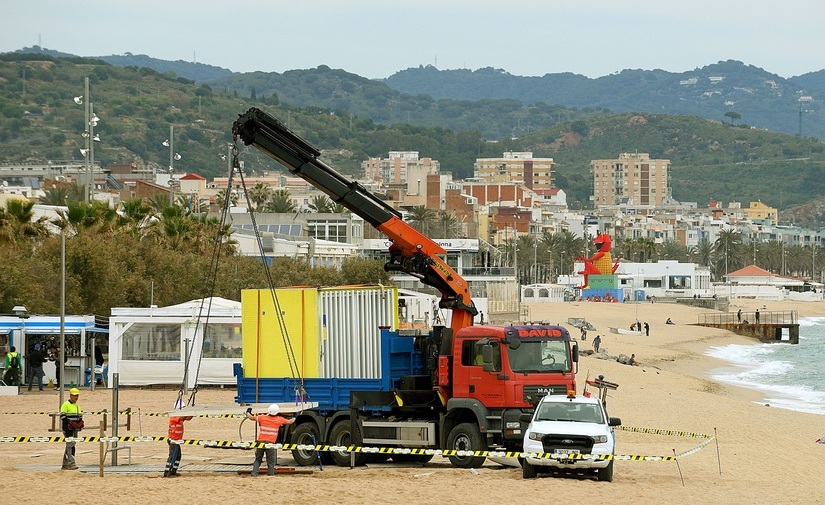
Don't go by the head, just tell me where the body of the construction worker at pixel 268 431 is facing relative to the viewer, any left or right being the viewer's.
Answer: facing away from the viewer

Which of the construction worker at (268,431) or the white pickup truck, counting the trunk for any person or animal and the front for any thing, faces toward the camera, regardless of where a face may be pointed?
the white pickup truck

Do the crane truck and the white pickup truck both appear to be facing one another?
no

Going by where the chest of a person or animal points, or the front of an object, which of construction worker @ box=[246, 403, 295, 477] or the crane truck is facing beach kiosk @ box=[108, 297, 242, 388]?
the construction worker

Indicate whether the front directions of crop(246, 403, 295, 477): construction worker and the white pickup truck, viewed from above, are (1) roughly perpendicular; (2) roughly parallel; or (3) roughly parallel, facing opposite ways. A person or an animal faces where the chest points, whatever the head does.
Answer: roughly parallel, facing opposite ways

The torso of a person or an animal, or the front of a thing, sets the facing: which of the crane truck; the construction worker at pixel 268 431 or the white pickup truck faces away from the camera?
the construction worker

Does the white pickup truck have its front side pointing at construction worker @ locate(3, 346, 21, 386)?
no

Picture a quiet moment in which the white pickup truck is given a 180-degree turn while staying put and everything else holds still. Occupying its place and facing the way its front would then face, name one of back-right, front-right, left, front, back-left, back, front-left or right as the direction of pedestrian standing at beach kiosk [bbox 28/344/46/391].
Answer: front-left

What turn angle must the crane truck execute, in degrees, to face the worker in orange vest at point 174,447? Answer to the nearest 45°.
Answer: approximately 90° to its right

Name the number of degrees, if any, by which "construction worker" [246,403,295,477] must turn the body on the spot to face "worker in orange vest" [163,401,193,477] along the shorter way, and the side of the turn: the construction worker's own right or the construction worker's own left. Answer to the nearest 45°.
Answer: approximately 90° to the construction worker's own left

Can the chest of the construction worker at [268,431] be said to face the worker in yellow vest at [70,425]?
no

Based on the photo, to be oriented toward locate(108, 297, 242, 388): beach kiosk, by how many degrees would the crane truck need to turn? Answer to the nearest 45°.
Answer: approximately 180°

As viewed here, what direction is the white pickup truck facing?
toward the camera

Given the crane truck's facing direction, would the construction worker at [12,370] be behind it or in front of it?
behind

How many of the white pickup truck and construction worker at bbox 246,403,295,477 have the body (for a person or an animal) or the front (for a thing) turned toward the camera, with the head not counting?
1

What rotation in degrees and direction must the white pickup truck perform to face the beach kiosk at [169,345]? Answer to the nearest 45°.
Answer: approximately 135° to its right

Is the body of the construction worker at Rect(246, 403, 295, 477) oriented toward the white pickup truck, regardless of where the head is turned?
no

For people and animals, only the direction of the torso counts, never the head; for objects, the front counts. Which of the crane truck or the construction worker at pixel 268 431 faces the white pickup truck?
the crane truck

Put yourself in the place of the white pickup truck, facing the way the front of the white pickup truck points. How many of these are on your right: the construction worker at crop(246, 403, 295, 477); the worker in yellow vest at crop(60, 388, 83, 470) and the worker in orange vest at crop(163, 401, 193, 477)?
3

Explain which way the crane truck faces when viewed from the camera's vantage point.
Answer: facing the viewer and to the right of the viewer

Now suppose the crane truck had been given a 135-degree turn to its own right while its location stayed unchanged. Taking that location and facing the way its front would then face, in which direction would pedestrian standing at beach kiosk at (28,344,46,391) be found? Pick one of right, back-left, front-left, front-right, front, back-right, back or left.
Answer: front-right
